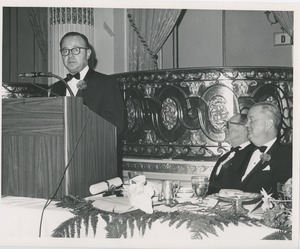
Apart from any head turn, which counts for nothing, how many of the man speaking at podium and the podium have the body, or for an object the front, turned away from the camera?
0

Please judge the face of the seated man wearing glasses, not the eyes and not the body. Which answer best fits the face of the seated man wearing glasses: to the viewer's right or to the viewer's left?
to the viewer's left

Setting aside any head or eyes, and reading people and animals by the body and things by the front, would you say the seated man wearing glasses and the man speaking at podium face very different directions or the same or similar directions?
same or similar directions

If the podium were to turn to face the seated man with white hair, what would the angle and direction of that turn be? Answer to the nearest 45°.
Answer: approximately 135° to its left

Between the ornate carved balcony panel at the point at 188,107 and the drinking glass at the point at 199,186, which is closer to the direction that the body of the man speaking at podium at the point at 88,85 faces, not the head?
the drinking glass

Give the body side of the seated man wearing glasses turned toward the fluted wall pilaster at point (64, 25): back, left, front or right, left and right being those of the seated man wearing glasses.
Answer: right

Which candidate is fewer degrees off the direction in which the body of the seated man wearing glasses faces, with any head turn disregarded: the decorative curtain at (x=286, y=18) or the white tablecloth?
the white tablecloth

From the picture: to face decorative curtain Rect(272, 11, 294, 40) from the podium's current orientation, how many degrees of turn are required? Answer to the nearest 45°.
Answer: approximately 180°

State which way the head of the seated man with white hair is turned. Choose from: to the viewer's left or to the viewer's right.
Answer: to the viewer's left

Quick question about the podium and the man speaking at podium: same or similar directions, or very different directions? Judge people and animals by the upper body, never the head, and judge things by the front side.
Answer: same or similar directions

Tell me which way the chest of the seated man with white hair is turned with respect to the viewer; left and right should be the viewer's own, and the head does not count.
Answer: facing the viewer and to the left of the viewer

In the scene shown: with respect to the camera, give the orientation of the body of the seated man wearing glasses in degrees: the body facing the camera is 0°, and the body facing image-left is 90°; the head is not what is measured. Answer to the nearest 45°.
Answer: approximately 45°

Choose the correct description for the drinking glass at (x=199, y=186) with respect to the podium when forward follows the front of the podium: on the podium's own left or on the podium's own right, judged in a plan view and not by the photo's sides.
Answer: on the podium's own left

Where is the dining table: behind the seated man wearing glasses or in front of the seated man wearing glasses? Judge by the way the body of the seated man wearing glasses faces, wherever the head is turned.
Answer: in front
